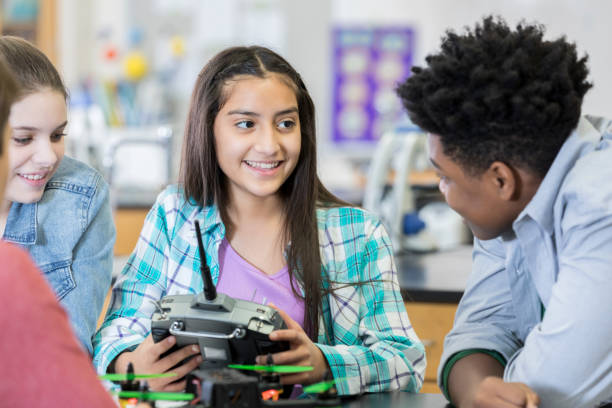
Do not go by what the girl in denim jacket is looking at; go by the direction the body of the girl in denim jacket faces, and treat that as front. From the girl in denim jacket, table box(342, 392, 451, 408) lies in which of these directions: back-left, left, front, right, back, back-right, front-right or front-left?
front-left

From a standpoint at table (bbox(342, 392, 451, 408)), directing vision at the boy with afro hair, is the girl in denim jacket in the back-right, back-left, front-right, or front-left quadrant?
back-left

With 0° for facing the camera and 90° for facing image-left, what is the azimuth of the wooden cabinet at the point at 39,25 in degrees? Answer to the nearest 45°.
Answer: approximately 0°

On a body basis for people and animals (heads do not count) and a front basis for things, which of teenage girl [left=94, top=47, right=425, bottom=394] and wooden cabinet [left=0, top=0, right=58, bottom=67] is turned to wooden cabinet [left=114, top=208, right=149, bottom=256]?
wooden cabinet [left=0, top=0, right=58, bottom=67]

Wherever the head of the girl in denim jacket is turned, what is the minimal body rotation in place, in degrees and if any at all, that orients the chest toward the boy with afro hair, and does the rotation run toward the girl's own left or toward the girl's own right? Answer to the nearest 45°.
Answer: approximately 45° to the girl's own left

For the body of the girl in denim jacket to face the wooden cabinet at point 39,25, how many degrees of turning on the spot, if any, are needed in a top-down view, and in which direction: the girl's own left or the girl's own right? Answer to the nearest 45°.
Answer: approximately 180°

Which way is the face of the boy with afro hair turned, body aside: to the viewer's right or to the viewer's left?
to the viewer's left

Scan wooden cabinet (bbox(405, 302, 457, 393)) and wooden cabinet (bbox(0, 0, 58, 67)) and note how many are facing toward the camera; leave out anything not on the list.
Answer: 2

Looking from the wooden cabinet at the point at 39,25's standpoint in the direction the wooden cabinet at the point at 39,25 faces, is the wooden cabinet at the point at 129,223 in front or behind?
in front

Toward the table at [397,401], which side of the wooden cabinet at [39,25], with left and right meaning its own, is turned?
front

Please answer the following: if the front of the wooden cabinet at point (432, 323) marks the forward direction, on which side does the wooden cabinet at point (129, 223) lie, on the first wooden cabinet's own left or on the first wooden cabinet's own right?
on the first wooden cabinet's own right

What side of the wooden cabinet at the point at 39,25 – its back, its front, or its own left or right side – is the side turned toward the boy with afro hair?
front
